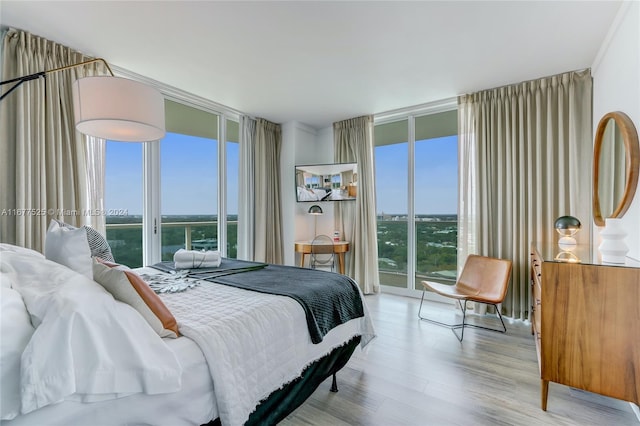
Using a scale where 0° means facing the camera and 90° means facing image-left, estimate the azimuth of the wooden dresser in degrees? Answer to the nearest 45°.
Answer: approximately 90°

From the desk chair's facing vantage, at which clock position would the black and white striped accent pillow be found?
The black and white striped accent pillow is roughly at 7 o'clock from the desk chair.

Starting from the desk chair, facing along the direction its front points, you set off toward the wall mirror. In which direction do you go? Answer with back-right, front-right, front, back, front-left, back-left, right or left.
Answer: back-right

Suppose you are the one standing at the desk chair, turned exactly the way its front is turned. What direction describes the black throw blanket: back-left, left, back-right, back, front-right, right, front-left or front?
back

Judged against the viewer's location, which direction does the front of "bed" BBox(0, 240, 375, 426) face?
facing away from the viewer and to the right of the viewer

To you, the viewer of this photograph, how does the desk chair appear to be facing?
facing away from the viewer

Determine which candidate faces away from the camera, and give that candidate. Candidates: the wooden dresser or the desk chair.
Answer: the desk chair

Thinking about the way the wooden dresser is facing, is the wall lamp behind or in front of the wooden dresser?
in front
